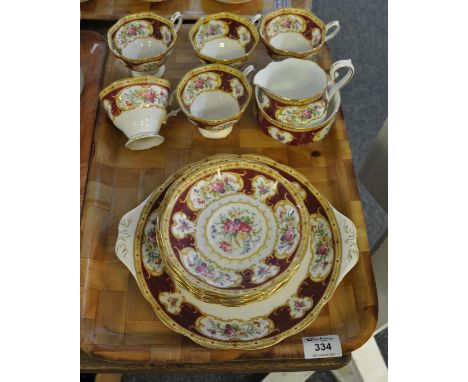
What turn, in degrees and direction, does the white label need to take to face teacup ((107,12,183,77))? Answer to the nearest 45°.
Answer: approximately 135° to its right

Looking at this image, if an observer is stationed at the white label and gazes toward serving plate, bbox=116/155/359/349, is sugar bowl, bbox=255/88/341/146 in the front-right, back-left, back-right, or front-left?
front-right

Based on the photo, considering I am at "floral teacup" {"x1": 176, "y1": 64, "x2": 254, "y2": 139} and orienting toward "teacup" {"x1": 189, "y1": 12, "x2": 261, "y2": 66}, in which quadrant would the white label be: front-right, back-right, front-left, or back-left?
back-right

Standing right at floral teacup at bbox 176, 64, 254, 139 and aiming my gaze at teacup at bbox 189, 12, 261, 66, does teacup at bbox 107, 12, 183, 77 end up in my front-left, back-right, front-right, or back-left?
front-left

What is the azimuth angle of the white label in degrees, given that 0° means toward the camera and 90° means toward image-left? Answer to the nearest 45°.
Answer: approximately 0°

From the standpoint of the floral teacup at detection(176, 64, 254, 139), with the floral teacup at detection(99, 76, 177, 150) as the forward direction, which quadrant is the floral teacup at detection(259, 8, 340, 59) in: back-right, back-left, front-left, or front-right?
back-right

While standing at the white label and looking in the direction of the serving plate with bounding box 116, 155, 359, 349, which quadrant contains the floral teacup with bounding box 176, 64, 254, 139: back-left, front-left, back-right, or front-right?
front-right
